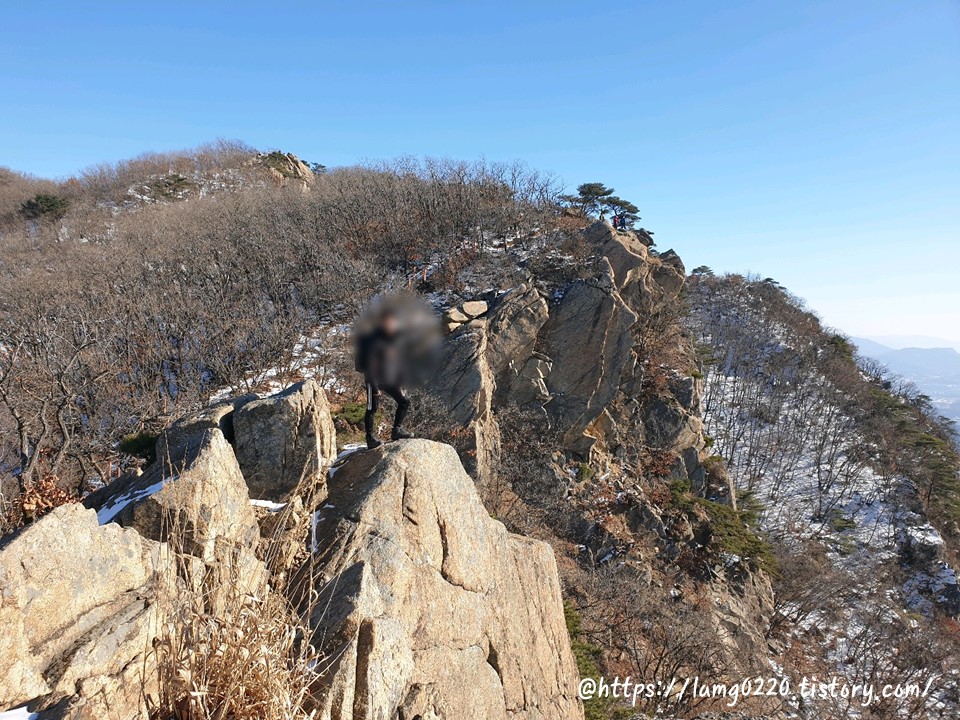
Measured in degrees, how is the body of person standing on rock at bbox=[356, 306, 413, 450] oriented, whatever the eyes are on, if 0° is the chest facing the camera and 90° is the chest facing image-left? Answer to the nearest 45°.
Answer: approximately 315°

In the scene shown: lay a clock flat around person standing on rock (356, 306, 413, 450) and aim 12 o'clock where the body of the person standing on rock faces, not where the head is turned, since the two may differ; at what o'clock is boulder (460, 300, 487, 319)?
The boulder is roughly at 8 o'clock from the person standing on rock.

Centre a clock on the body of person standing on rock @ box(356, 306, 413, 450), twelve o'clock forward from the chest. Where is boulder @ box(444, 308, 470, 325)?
The boulder is roughly at 8 o'clock from the person standing on rock.

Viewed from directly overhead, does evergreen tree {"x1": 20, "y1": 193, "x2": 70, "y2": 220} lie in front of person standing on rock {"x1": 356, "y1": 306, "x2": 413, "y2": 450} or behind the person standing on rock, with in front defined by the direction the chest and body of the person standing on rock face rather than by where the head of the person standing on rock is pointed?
behind

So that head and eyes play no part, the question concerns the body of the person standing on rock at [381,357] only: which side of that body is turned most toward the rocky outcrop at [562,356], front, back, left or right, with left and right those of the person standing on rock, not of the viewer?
left
